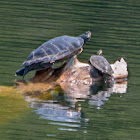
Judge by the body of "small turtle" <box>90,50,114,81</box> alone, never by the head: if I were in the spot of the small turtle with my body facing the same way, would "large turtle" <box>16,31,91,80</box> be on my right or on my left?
on my left

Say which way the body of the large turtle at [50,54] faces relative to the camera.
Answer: to the viewer's right

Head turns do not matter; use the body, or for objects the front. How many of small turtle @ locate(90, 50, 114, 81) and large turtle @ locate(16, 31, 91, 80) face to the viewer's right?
1

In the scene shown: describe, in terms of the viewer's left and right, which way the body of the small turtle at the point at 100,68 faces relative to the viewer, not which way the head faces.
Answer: facing away from the viewer and to the left of the viewer
